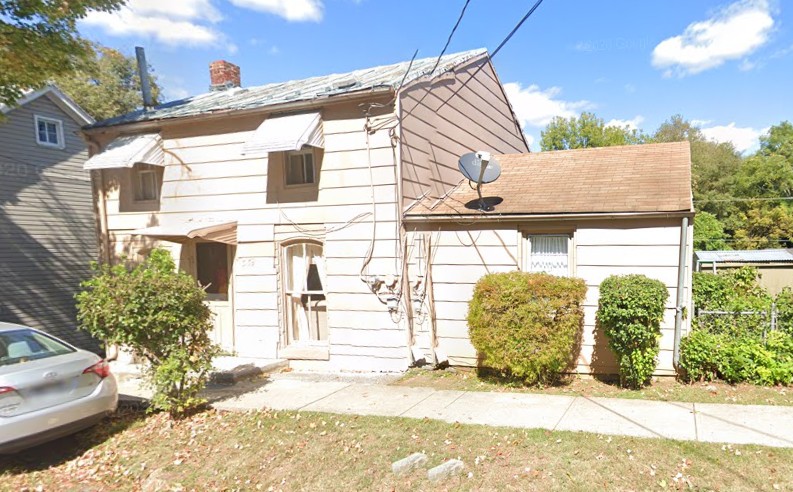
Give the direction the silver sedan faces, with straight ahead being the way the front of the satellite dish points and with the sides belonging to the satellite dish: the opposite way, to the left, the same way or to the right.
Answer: to the right

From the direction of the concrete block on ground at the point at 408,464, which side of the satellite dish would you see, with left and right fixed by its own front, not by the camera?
front

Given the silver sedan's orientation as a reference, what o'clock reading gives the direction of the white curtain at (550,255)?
The white curtain is roughly at 5 o'clock from the silver sedan.

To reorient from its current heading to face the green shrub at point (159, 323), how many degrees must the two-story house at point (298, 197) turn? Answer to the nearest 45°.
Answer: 0° — it already faces it

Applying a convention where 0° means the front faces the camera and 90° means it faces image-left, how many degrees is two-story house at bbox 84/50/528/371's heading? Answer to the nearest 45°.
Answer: approximately 45°

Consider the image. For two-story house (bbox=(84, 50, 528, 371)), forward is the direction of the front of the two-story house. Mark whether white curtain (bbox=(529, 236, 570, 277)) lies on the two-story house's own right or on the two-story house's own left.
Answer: on the two-story house's own left

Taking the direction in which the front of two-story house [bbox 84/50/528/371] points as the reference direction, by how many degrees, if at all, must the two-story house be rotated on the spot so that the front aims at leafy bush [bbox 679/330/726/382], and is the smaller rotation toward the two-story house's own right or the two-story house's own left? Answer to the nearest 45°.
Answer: approximately 90° to the two-story house's own left

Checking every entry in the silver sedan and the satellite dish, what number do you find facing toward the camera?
1

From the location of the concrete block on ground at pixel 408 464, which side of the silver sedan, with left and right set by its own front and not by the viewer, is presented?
back

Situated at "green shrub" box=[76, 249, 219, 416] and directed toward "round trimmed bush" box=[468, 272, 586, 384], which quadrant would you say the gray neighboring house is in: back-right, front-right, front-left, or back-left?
back-left

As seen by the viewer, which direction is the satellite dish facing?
toward the camera

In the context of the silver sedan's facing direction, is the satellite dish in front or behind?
behind

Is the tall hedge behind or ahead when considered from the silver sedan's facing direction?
behind

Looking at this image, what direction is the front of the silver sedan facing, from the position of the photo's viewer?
facing away from the viewer and to the left of the viewer

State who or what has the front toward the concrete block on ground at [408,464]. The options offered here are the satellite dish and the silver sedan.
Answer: the satellite dish
